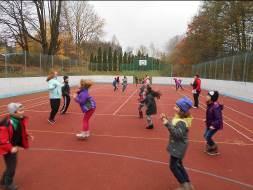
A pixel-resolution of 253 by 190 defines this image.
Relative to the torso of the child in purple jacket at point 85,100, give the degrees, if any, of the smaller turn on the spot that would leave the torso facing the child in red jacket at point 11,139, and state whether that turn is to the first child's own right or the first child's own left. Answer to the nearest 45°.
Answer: approximately 90° to the first child's own left

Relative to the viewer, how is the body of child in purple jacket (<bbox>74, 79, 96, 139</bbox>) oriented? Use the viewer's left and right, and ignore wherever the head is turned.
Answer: facing to the left of the viewer

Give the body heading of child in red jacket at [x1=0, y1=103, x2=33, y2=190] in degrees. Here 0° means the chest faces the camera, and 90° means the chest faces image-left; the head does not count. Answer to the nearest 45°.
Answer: approximately 315°

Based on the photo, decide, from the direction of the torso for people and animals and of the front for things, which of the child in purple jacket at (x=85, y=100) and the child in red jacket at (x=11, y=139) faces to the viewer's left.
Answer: the child in purple jacket

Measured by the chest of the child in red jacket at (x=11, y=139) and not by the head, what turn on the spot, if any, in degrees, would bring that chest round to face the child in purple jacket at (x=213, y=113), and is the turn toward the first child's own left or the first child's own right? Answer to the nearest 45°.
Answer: approximately 45° to the first child's own left
